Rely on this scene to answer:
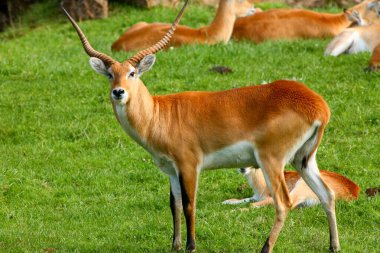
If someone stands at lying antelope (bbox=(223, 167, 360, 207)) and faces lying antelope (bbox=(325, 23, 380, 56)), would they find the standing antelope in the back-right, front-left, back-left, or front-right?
back-left

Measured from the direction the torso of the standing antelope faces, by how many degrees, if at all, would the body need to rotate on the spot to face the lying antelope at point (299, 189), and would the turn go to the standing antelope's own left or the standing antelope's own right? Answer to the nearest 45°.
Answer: approximately 135° to the standing antelope's own right

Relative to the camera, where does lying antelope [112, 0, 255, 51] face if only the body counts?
to the viewer's right

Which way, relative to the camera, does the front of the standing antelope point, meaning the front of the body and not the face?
to the viewer's left

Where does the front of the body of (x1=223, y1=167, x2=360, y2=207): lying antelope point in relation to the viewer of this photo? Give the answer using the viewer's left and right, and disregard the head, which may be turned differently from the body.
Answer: facing to the left of the viewer

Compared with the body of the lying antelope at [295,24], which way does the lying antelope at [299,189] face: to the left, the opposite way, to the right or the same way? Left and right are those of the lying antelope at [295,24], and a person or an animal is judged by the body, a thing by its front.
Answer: the opposite way

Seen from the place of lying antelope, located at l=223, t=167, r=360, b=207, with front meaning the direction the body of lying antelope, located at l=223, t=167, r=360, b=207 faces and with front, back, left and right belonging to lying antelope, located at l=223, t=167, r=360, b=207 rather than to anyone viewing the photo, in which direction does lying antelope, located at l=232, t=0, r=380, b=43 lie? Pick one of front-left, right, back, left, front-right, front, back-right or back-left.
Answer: right

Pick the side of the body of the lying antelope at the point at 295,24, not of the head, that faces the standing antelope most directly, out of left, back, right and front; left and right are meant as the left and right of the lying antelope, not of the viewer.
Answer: right

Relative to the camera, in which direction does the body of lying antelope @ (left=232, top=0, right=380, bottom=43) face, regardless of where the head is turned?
to the viewer's right
